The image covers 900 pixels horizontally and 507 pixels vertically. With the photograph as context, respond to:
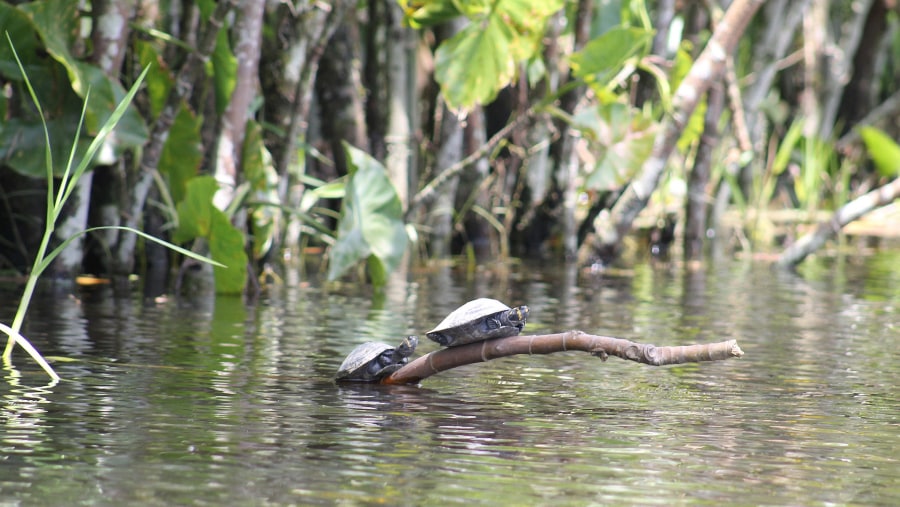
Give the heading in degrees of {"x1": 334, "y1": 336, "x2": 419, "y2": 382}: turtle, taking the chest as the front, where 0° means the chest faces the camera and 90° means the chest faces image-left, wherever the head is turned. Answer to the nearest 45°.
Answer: approximately 270°

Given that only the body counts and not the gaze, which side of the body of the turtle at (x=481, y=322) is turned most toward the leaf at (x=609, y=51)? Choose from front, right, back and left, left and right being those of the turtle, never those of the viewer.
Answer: left

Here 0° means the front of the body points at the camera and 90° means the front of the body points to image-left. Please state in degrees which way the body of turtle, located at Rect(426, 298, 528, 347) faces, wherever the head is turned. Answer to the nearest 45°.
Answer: approximately 270°

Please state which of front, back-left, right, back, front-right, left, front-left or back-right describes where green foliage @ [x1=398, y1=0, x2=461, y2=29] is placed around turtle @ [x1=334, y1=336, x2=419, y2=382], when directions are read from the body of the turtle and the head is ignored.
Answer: left

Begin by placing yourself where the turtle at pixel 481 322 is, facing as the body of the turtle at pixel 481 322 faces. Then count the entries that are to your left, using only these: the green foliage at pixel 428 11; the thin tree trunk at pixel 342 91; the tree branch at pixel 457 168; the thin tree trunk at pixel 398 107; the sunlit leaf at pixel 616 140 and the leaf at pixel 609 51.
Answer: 6

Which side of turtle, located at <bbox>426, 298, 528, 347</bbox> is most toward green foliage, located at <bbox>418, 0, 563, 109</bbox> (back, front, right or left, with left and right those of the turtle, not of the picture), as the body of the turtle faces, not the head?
left

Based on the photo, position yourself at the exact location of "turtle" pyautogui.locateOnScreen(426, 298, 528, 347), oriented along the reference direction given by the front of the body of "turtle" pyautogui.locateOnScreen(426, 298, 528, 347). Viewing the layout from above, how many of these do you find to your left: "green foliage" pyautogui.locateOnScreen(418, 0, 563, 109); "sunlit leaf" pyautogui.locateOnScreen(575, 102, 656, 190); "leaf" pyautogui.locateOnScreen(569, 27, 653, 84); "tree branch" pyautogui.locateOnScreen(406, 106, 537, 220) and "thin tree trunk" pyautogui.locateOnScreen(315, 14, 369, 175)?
5

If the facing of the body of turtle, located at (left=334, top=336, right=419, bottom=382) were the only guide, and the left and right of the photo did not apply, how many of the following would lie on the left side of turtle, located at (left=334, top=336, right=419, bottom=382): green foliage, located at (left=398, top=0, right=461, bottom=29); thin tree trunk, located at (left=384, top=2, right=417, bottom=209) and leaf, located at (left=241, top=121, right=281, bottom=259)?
3

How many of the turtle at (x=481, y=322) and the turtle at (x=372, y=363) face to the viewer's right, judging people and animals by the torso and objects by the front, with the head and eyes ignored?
2

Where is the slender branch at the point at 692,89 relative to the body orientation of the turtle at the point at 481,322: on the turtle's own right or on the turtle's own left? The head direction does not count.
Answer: on the turtle's own left

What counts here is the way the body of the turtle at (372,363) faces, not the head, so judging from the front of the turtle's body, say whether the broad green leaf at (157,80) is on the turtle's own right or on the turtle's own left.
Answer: on the turtle's own left

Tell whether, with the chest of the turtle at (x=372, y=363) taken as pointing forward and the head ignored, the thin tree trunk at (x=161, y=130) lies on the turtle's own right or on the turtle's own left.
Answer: on the turtle's own left
